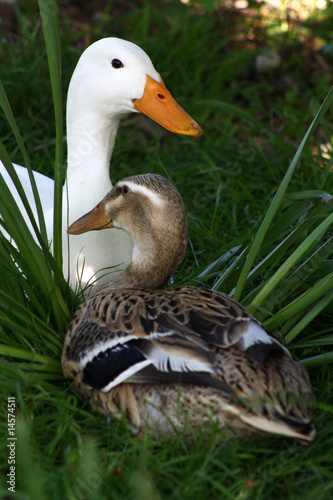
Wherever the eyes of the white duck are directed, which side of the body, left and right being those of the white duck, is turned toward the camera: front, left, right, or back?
right

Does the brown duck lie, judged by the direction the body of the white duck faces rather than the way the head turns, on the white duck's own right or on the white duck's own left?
on the white duck's own right
